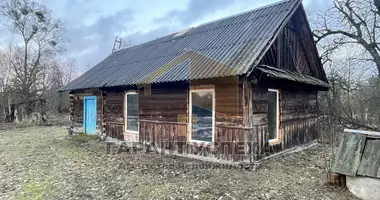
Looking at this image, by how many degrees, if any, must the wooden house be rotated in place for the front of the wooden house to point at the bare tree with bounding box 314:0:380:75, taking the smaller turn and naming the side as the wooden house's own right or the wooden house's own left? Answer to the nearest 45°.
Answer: approximately 180°

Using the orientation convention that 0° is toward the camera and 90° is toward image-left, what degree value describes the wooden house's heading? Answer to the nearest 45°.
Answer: approximately 45°

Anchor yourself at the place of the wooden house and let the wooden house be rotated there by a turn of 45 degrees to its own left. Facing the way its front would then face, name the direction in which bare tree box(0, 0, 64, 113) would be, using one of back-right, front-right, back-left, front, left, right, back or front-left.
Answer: back-right
